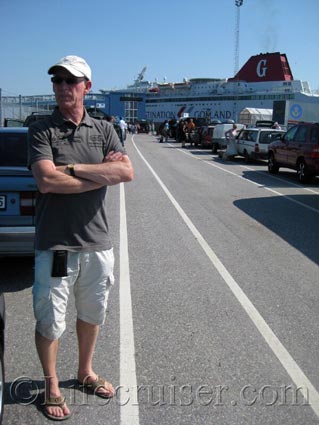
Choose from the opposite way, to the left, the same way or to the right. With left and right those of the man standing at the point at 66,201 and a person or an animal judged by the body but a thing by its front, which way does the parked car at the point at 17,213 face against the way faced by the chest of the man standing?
the opposite way

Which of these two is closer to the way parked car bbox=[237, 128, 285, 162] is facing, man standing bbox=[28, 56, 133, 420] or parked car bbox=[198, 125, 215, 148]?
the parked car

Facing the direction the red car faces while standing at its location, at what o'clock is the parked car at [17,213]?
The parked car is roughly at 8 o'clock from the red car.

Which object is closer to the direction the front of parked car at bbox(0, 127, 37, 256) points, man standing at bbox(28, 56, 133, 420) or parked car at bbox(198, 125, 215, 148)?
the parked car

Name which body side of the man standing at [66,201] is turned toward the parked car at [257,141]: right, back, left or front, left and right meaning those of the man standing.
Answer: back

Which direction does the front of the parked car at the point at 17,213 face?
away from the camera

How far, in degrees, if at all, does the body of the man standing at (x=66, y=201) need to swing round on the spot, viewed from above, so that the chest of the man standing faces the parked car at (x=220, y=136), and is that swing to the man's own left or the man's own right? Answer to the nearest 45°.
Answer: approximately 180°

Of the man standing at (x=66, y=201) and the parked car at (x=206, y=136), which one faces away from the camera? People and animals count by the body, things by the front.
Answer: the parked car

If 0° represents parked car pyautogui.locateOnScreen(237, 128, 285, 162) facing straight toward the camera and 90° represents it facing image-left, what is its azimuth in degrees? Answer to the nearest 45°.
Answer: approximately 135°

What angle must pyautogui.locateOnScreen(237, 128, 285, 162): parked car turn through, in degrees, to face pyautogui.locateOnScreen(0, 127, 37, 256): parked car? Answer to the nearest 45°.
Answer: approximately 135° to its left

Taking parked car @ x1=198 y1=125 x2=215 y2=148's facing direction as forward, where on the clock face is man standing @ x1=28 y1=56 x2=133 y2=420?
The man standing is roughly at 6 o'clock from the parked car.

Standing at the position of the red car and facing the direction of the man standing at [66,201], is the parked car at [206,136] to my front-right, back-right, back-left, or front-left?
back-right

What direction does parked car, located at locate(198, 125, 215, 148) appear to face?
away from the camera
